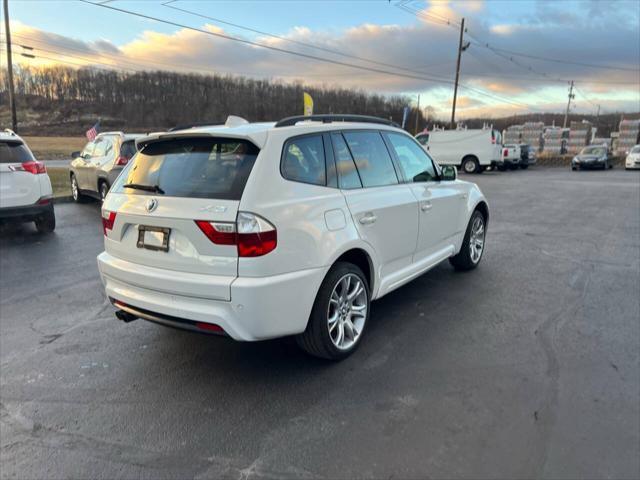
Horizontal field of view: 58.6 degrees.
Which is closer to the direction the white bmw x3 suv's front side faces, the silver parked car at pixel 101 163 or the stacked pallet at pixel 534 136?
the stacked pallet

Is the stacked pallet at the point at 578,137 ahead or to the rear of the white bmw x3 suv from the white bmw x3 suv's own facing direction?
ahead

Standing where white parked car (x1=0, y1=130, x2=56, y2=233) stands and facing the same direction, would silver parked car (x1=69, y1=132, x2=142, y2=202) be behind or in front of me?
in front

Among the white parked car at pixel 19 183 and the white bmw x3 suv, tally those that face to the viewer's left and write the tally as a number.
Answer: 0

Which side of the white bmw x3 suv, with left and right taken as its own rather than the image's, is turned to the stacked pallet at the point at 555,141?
front

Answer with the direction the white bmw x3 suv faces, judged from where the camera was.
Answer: facing away from the viewer and to the right of the viewer

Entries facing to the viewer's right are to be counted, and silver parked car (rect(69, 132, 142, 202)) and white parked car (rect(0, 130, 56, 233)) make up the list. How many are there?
0

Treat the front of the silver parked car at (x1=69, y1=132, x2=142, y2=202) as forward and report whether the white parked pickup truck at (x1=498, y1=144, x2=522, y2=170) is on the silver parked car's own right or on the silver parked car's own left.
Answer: on the silver parked car's own right

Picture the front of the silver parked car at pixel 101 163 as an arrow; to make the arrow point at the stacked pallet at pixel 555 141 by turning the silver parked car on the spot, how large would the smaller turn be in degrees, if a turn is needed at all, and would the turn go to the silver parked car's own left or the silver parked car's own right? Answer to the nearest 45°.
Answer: approximately 90° to the silver parked car's own right

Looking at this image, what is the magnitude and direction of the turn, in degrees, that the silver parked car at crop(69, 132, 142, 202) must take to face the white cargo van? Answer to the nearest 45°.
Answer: approximately 90° to its right

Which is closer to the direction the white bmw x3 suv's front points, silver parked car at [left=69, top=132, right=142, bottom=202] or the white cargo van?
the white cargo van

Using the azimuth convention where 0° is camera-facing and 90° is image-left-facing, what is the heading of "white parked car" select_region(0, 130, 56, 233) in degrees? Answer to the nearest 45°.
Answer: approximately 180°

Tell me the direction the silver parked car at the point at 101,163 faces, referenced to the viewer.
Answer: facing away from the viewer and to the left of the viewer
